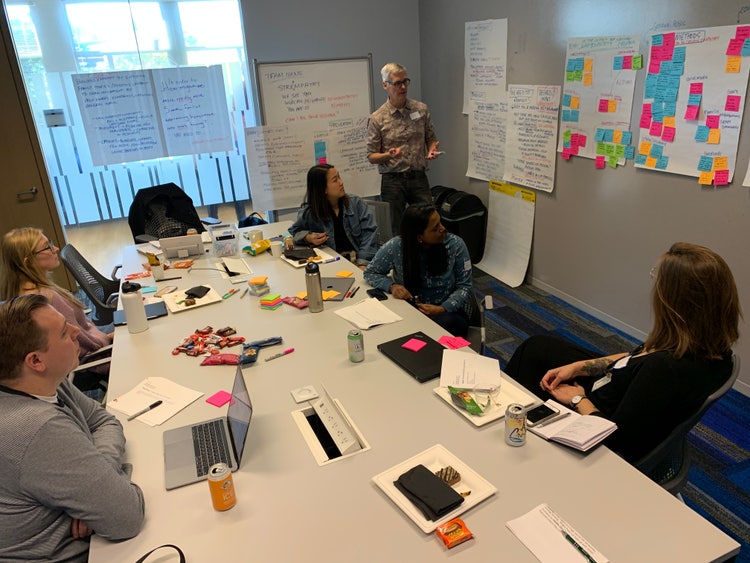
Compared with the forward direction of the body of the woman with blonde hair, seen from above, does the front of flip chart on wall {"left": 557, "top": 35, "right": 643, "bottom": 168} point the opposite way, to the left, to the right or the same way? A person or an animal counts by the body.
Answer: the opposite way

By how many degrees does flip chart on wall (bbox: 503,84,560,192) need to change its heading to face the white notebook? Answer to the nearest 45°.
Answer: approximately 45° to its left

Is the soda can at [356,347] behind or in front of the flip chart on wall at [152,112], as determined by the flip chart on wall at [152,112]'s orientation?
in front

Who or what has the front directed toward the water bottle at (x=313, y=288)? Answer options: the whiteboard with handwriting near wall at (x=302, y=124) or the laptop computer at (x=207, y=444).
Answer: the whiteboard with handwriting near wall

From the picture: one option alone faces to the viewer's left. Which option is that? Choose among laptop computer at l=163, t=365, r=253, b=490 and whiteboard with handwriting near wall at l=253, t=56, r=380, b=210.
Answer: the laptop computer

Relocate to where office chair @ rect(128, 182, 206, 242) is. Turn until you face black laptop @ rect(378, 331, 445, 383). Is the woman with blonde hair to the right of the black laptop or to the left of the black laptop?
right

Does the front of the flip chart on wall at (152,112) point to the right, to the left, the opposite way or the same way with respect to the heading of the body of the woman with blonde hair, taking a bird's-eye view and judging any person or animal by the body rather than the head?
to the right

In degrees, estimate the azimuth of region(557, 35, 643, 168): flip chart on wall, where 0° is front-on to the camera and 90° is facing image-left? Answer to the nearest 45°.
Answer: approximately 45°

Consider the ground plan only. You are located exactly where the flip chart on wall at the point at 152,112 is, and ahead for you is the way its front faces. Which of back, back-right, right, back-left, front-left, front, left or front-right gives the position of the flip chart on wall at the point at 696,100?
front-left

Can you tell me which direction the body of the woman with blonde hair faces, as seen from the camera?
to the viewer's right

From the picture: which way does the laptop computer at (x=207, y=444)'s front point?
to the viewer's left

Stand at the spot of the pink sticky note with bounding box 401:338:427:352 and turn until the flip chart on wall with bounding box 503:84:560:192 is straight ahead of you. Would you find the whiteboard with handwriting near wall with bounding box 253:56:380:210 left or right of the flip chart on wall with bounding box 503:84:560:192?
left

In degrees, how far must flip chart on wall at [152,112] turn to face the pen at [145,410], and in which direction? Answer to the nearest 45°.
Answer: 0° — it already faces it

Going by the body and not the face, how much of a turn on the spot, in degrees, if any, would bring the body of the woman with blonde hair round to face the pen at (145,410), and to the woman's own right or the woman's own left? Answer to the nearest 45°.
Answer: approximately 90° to the woman's own right
